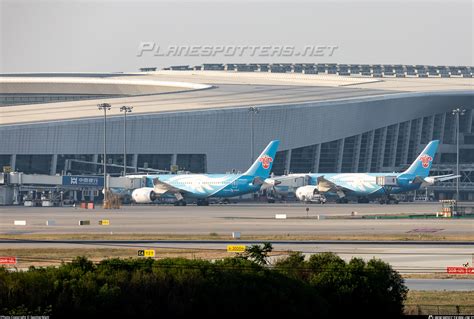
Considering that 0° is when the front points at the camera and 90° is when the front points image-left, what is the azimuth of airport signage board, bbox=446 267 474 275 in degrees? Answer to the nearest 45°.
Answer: approximately 0°
